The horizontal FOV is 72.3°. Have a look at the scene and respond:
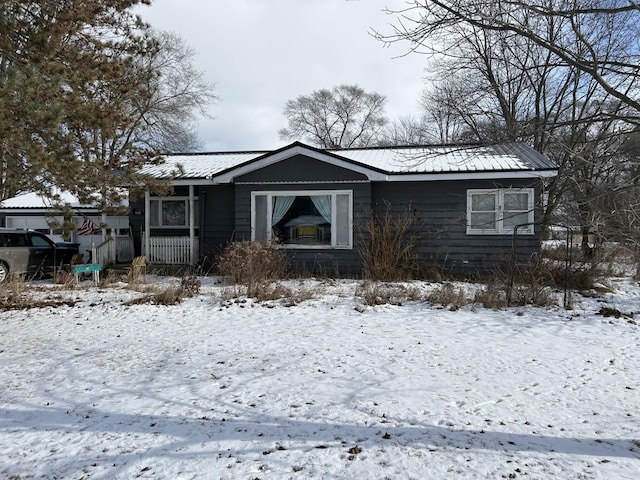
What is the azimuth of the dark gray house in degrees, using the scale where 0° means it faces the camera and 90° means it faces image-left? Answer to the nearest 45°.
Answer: approximately 0°

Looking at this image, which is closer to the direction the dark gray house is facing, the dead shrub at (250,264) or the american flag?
the dead shrub

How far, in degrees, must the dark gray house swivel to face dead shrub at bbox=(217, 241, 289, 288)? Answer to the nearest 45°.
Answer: approximately 45° to its right

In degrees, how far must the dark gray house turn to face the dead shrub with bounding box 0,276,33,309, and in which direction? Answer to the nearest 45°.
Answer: approximately 45° to its right

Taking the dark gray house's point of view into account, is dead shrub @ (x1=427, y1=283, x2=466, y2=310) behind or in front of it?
in front

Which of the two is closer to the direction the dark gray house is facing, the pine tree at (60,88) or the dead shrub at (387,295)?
the dead shrub

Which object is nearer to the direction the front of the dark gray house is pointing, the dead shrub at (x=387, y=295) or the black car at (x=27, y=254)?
the dead shrub

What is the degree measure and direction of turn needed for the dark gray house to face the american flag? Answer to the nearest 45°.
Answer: approximately 135° to its right

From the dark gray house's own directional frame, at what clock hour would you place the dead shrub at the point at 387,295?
The dead shrub is roughly at 12 o'clock from the dark gray house.

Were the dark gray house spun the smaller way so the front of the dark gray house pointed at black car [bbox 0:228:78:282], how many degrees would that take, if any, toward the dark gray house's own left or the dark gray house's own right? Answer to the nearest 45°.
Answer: approximately 90° to the dark gray house's own right
